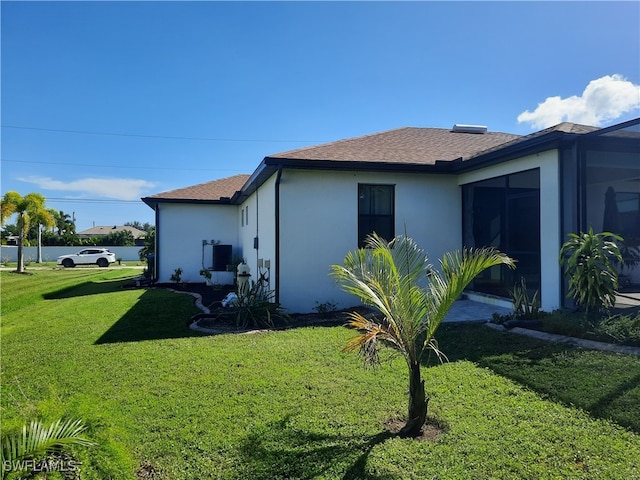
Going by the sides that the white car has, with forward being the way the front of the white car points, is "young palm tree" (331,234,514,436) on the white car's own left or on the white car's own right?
on the white car's own left

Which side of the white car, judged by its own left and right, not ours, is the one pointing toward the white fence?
right

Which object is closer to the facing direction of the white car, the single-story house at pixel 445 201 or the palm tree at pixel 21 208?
the palm tree

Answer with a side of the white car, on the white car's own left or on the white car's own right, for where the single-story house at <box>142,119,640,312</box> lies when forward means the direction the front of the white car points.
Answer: on the white car's own left

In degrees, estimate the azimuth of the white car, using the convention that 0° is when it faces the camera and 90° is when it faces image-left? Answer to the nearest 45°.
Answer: approximately 90°

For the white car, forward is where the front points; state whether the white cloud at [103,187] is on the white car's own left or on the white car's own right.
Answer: on the white car's own right

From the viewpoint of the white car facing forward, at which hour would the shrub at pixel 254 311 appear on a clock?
The shrub is roughly at 9 o'clock from the white car.

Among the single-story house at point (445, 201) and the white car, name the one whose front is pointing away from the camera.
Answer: the single-story house
